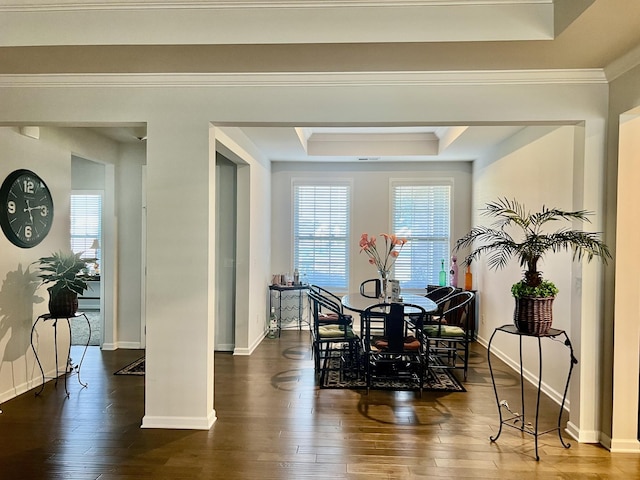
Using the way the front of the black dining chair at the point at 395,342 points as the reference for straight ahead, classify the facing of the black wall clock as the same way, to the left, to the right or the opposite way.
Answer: to the right

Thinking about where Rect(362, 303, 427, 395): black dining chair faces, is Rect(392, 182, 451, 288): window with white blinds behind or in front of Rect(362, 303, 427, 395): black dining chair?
in front

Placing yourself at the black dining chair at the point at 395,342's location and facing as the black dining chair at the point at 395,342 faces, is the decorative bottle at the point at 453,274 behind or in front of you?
in front

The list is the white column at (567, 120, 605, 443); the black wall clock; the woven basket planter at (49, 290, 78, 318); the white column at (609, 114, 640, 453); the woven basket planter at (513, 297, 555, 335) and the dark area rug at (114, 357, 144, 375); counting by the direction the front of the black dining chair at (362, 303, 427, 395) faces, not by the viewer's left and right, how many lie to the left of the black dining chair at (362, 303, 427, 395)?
3

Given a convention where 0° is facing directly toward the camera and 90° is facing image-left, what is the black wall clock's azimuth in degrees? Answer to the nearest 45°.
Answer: approximately 315°

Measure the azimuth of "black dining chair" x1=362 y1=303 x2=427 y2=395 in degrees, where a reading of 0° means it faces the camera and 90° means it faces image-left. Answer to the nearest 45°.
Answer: approximately 180°

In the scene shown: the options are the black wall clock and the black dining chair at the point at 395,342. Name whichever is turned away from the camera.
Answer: the black dining chair

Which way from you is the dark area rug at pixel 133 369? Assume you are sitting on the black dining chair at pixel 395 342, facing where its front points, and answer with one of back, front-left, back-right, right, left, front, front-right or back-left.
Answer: left

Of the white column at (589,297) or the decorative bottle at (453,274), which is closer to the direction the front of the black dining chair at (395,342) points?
the decorative bottle

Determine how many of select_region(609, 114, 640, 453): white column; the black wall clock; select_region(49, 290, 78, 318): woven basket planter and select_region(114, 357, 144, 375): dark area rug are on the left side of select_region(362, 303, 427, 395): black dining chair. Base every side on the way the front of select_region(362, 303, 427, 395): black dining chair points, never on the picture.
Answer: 3

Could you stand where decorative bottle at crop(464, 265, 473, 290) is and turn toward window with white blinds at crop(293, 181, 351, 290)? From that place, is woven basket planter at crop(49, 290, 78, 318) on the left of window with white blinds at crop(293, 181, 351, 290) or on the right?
left

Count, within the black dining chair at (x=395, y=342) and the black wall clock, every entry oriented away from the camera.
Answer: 1

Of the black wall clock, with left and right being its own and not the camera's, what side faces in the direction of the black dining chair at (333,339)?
front

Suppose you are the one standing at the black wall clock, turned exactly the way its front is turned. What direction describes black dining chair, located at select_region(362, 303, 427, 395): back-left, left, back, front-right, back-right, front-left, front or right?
front

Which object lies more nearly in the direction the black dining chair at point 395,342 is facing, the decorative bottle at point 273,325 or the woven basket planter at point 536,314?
the decorative bottle

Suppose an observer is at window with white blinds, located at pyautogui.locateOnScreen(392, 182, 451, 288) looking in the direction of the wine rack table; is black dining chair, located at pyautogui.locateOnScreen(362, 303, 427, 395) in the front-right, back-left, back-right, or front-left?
front-left

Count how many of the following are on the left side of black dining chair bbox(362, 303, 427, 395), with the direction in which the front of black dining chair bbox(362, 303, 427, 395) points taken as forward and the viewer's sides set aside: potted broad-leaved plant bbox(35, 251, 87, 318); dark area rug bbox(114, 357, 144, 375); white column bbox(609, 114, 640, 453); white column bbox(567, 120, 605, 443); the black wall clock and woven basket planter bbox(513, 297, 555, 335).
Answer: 3

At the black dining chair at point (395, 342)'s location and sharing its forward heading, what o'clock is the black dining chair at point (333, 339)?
the black dining chair at point (333, 339) is roughly at 10 o'clock from the black dining chair at point (395, 342).
